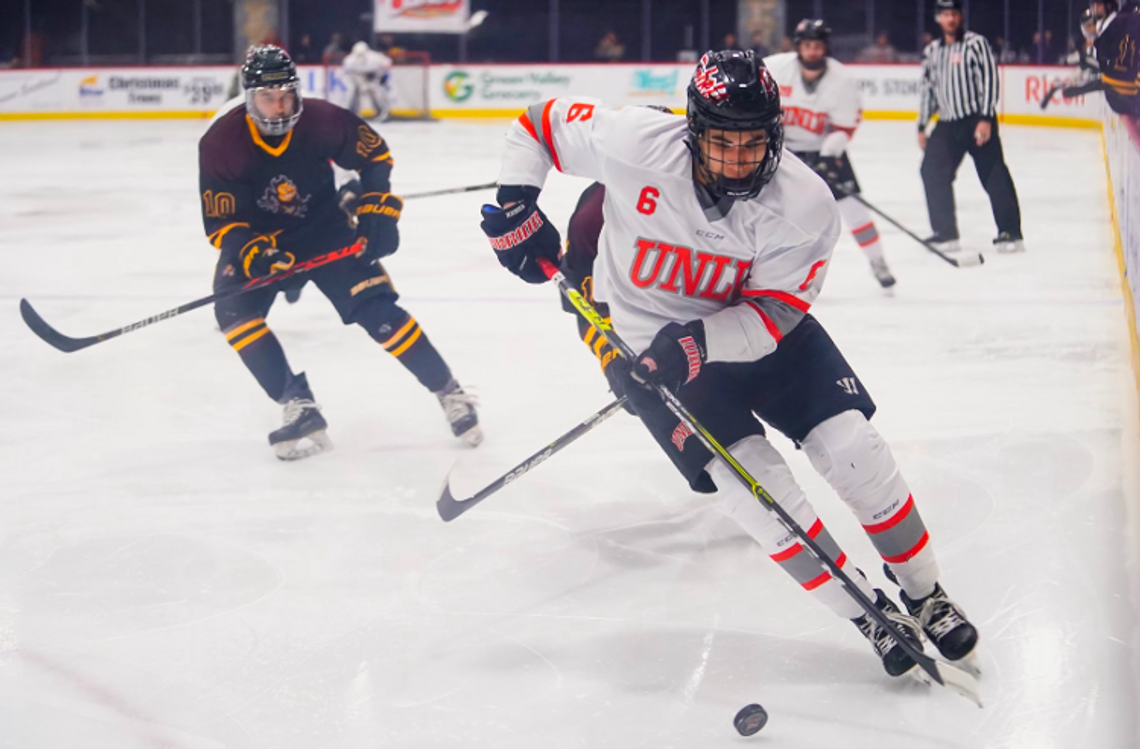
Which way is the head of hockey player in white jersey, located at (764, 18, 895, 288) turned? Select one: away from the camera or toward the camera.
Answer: toward the camera

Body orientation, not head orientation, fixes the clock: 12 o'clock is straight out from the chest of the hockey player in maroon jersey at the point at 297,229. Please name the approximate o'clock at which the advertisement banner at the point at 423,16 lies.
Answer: The advertisement banner is roughly at 6 o'clock from the hockey player in maroon jersey.

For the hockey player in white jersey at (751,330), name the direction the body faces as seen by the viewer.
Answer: toward the camera

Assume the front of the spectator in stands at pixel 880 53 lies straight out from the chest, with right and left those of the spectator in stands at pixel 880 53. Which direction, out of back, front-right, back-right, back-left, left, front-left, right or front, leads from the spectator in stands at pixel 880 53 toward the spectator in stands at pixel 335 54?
right

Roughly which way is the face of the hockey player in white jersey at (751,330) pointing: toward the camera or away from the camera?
toward the camera

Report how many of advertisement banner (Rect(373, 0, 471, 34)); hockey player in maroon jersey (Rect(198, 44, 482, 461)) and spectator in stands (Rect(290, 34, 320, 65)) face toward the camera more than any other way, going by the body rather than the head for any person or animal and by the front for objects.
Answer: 3

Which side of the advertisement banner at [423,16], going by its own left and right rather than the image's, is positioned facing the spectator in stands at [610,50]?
left

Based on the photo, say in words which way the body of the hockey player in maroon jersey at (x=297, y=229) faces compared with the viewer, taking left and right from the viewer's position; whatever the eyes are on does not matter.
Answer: facing the viewer

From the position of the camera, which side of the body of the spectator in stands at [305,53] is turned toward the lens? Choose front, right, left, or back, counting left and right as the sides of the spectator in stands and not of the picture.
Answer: front

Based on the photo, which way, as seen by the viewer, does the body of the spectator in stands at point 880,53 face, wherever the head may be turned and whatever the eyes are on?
toward the camera

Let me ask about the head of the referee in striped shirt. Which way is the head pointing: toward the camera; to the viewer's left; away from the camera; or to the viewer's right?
toward the camera

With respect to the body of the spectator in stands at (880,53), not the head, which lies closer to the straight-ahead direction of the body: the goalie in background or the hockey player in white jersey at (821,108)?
the hockey player in white jersey

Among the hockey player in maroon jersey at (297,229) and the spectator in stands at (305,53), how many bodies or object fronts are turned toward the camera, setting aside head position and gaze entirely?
2

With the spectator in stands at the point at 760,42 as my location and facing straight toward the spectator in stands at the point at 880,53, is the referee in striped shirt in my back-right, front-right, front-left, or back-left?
front-right
